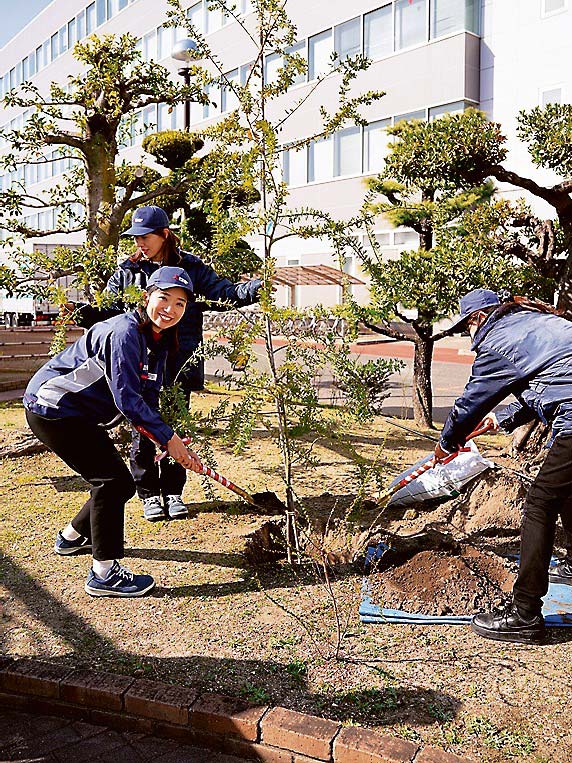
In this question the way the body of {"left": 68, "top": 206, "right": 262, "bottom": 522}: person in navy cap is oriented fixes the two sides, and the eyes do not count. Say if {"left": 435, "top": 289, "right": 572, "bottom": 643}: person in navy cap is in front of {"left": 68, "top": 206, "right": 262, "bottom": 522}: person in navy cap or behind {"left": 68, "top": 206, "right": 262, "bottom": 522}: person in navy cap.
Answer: in front

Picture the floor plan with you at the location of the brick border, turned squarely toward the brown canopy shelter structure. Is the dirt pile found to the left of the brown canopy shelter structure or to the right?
right

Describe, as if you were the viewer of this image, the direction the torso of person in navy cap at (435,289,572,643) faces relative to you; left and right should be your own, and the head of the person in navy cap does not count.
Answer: facing to the left of the viewer

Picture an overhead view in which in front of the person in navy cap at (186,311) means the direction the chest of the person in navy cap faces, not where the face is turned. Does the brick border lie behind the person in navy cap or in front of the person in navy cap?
in front

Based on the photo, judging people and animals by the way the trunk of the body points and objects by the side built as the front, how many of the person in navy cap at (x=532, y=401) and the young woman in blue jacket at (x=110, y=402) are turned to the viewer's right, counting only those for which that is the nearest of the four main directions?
1

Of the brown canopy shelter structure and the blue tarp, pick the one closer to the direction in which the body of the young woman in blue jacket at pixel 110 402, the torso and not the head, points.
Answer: the blue tarp

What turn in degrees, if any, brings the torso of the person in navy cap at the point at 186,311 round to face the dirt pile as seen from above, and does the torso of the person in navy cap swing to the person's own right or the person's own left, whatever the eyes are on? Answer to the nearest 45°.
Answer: approximately 90° to the person's own left

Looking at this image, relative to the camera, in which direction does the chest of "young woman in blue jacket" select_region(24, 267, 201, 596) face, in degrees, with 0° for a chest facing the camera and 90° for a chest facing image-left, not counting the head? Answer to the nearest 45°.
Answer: approximately 270°

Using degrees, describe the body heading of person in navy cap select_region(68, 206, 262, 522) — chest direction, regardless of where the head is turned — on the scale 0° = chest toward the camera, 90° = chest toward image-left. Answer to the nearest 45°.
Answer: approximately 0°
